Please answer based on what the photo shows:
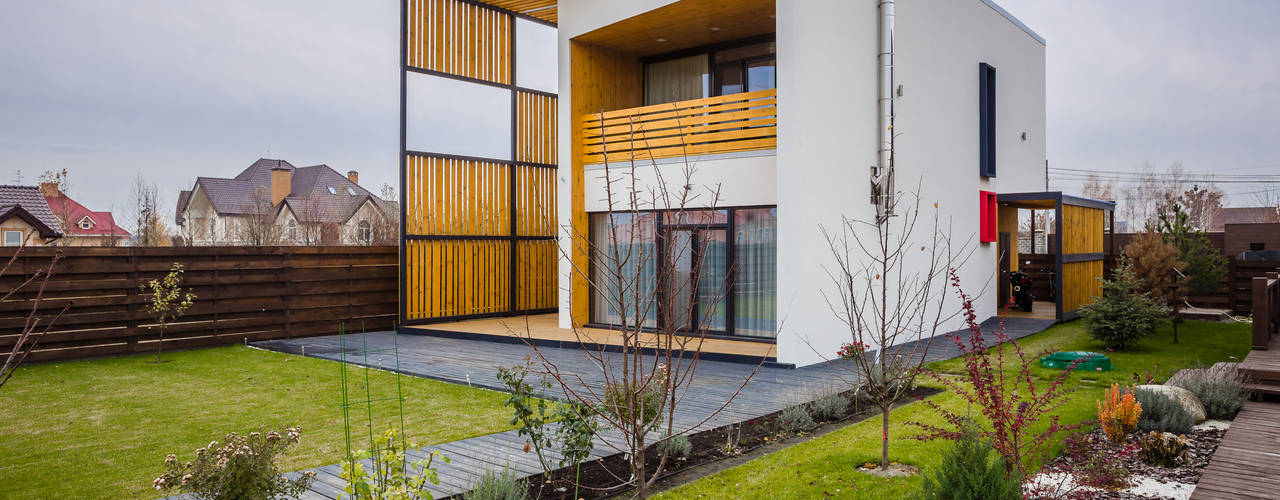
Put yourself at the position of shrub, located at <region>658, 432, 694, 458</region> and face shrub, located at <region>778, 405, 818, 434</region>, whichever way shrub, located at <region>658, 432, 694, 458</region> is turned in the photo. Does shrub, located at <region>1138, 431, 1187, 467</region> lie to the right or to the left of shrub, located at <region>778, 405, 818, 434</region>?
right

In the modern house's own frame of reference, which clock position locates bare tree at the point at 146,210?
The bare tree is roughly at 2 o'clock from the modern house.

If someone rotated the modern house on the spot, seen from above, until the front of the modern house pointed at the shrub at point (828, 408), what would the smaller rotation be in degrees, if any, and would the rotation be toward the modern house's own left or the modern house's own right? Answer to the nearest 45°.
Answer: approximately 45° to the modern house's own left

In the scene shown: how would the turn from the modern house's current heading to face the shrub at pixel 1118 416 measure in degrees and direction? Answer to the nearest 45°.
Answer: approximately 90° to its left

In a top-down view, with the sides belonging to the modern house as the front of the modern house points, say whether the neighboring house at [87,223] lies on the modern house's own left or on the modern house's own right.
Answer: on the modern house's own right

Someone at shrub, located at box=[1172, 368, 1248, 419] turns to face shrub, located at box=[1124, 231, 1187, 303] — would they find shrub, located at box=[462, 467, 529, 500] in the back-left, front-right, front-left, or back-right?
back-left

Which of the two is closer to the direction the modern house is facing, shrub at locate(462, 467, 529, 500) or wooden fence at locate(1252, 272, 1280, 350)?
the shrub

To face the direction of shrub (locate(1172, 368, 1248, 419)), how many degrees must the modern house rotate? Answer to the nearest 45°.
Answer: approximately 90° to its left

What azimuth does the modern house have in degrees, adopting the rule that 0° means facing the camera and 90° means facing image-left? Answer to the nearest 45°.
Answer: approximately 45°

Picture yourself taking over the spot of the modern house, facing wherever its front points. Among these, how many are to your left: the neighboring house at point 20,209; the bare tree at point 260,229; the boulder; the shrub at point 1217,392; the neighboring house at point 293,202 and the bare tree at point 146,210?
2

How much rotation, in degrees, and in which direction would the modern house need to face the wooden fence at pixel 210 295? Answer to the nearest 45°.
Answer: approximately 45° to its right
